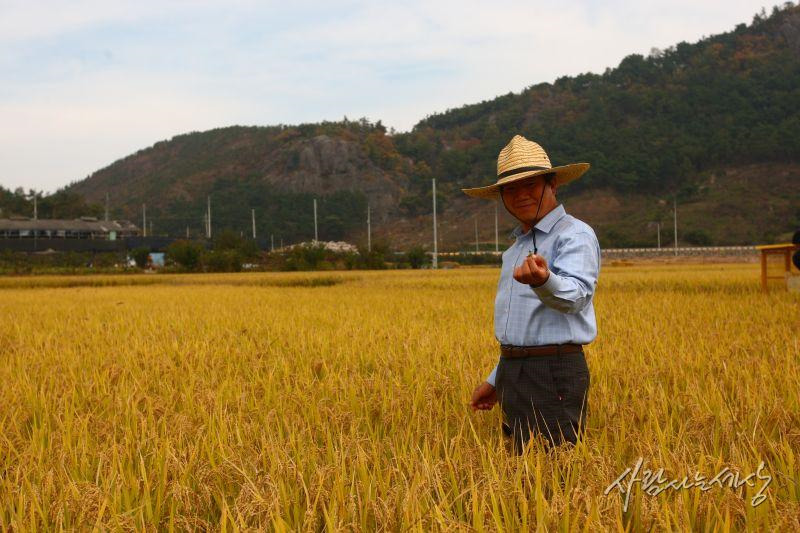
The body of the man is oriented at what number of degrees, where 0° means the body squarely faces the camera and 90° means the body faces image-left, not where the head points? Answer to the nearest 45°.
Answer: approximately 45°
